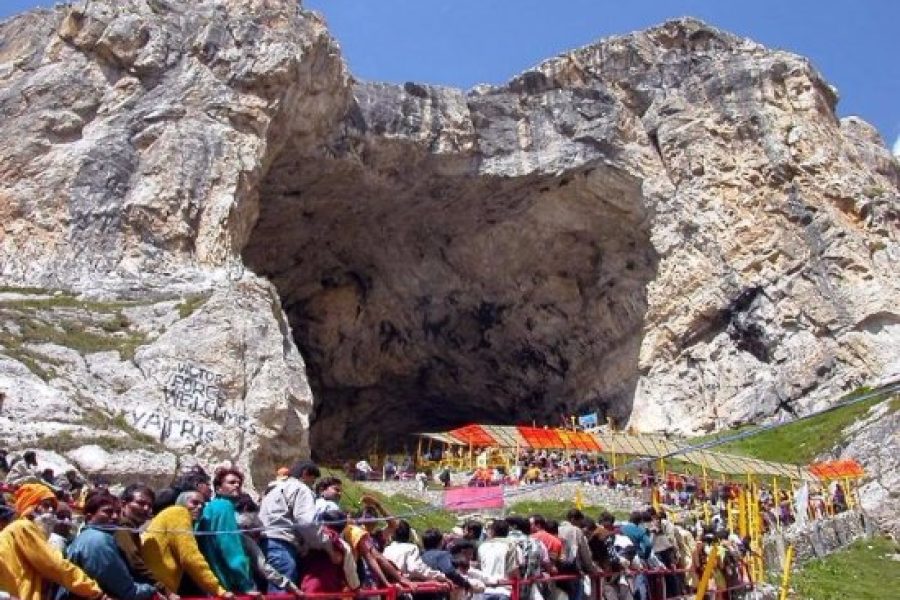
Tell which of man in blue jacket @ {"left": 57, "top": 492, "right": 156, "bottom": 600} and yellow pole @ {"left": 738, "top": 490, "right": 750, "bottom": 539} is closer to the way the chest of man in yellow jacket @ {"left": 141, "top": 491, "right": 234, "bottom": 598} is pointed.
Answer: the yellow pole

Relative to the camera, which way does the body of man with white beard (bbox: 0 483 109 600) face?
to the viewer's right

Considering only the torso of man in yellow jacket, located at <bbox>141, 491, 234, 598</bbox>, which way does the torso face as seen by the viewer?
to the viewer's right

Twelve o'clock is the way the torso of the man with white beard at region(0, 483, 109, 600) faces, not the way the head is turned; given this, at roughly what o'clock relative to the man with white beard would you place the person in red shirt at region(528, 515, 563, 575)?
The person in red shirt is roughly at 11 o'clock from the man with white beard.

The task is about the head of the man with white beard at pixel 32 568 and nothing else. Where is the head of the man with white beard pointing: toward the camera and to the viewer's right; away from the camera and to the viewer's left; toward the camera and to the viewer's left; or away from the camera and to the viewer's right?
toward the camera and to the viewer's right

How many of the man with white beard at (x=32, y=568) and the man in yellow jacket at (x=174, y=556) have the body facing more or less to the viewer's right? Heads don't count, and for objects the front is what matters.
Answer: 2

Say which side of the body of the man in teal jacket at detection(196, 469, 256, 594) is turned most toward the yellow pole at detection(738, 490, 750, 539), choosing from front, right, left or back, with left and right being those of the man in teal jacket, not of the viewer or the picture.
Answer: left

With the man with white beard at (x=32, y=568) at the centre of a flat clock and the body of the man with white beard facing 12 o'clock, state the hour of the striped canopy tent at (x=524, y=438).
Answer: The striped canopy tent is roughly at 10 o'clock from the man with white beard.

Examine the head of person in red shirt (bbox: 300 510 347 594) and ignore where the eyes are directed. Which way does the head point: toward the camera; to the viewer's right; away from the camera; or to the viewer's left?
away from the camera

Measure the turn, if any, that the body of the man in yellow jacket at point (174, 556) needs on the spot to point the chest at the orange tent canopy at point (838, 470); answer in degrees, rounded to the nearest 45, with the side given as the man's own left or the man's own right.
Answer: approximately 45° to the man's own left

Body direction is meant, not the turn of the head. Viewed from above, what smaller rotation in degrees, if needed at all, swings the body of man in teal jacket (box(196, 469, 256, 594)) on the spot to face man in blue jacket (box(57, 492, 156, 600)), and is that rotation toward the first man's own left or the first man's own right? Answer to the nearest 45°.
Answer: approximately 90° to the first man's own right

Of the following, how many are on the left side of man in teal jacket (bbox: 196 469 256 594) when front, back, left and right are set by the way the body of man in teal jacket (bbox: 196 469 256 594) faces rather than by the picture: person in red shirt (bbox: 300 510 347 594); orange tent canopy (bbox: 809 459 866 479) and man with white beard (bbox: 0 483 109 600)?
2
